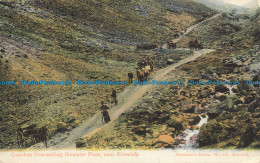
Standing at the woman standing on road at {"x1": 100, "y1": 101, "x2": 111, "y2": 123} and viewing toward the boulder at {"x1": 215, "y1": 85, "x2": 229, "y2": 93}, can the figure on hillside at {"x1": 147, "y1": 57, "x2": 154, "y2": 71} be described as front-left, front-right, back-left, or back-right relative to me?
front-left
